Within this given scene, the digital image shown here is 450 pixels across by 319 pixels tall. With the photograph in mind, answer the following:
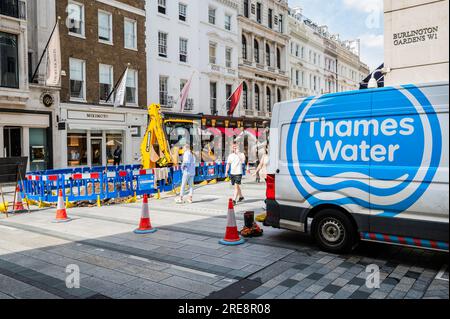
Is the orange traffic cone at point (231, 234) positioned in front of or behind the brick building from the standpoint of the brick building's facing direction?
in front

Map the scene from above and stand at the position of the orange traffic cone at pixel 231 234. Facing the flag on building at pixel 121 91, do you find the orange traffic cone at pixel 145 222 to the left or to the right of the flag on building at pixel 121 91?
left

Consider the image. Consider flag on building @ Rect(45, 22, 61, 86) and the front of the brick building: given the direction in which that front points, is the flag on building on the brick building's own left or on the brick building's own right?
on the brick building's own right

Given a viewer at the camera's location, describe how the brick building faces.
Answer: facing the viewer and to the right of the viewer

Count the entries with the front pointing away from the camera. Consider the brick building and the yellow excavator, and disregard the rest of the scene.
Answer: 0

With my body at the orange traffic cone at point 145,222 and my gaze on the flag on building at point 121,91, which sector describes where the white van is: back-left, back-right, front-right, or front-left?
back-right
